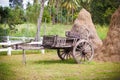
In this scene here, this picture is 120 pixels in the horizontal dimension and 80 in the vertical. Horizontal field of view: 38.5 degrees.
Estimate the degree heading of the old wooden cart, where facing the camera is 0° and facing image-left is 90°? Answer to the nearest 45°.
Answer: approximately 45°

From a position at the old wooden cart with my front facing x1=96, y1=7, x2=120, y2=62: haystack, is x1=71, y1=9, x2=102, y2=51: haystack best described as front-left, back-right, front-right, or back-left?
front-left

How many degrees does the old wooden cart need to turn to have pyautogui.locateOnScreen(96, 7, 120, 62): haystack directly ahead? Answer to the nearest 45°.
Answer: approximately 135° to its left
